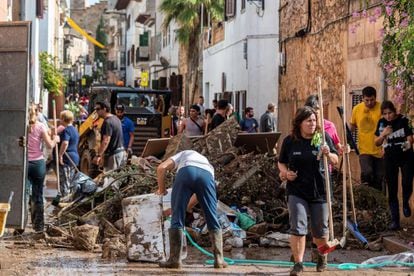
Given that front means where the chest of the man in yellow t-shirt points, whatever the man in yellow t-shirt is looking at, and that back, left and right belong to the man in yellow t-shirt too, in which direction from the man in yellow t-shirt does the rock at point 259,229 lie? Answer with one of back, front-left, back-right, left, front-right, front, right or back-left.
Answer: front-right

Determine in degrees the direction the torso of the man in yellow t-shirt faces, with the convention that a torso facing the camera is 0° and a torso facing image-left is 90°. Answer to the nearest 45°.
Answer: approximately 0°

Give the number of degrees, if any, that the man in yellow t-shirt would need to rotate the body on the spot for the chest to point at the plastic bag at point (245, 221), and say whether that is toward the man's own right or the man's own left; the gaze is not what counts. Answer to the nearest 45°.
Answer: approximately 45° to the man's own right

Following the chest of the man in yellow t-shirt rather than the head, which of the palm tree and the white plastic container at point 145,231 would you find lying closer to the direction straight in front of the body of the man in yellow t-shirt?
the white plastic container

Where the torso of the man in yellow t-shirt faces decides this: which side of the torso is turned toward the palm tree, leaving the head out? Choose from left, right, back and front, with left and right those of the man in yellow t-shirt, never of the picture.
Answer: back

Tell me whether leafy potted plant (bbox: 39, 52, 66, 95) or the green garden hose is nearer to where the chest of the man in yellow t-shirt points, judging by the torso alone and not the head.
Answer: the green garden hose

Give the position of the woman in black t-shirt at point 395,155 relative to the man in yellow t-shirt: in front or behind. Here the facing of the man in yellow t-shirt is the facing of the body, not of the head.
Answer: in front

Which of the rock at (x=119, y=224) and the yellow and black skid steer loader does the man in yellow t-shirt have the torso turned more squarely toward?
the rock

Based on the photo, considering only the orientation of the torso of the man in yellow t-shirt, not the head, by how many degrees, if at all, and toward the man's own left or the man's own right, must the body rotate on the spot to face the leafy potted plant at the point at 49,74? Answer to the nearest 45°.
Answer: approximately 135° to the man's own right

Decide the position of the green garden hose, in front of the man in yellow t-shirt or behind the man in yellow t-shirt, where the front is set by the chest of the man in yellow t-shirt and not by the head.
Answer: in front

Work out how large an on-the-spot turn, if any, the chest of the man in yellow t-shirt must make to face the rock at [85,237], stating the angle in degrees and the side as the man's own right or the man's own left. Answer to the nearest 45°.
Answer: approximately 45° to the man's own right

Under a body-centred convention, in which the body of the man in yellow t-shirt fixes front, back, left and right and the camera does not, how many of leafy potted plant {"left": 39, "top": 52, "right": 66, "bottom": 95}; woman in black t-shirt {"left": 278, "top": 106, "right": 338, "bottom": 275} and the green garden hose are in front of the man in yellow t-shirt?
2

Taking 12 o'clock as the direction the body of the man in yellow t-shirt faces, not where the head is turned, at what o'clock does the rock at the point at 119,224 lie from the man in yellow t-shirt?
The rock is roughly at 2 o'clock from the man in yellow t-shirt.

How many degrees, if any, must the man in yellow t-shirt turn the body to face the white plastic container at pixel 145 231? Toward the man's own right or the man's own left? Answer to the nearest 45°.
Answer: approximately 45° to the man's own right
